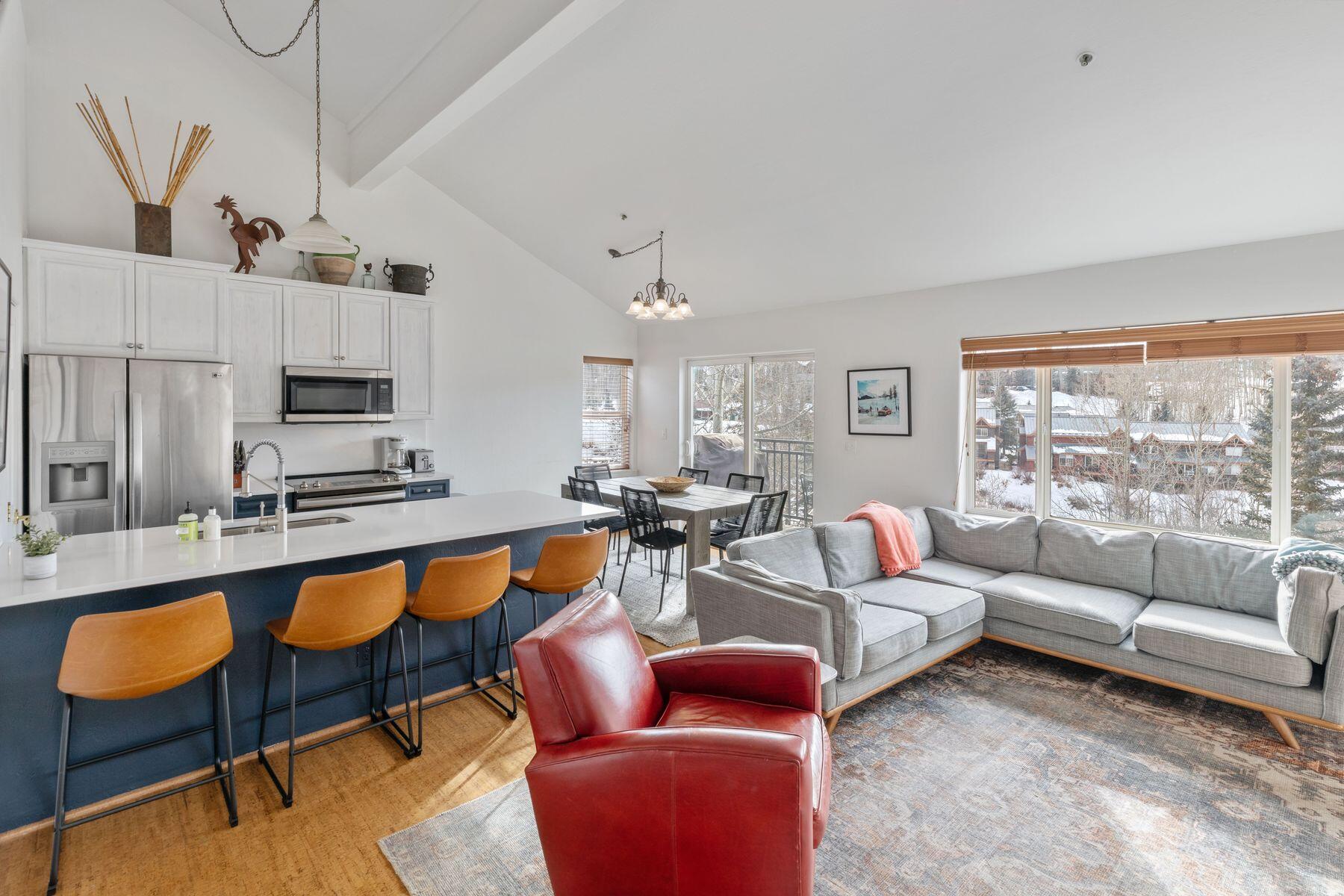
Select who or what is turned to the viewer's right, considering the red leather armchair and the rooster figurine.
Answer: the red leather armchair

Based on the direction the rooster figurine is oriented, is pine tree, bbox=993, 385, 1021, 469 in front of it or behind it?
behind

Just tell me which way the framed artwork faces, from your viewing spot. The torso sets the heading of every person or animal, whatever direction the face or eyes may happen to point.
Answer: facing the viewer and to the left of the viewer

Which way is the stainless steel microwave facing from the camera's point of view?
toward the camera

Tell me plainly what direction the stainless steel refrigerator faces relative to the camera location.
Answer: facing the viewer

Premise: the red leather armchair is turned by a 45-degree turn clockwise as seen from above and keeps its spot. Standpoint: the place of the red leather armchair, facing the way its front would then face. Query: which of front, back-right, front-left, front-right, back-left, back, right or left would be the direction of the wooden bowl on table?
back-left

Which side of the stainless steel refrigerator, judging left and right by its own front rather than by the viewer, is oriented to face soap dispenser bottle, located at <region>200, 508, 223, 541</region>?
front

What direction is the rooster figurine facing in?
to the viewer's left

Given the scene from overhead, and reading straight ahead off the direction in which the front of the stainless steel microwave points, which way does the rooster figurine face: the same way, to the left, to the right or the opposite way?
to the right

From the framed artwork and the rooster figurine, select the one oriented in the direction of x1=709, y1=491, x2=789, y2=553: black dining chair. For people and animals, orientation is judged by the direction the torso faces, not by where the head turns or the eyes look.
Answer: the framed artwork
